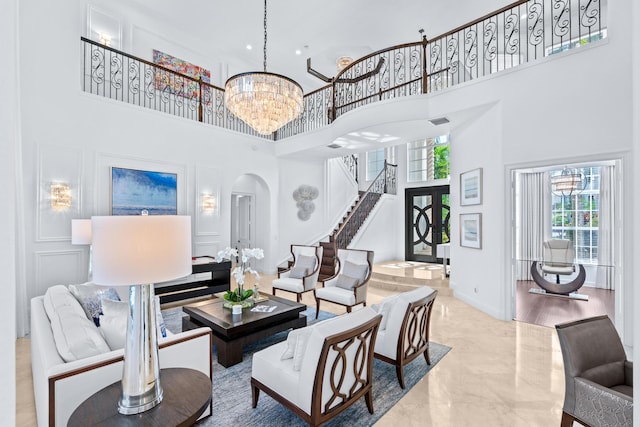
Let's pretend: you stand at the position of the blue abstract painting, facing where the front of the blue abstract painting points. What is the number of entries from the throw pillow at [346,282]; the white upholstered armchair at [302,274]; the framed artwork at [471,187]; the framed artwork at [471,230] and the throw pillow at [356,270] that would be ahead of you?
5

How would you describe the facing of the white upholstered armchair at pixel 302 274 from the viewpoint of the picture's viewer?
facing the viewer and to the left of the viewer

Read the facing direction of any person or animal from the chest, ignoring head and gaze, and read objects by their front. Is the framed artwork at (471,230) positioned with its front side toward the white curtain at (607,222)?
no

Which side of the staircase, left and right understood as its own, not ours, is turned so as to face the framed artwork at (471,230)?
left

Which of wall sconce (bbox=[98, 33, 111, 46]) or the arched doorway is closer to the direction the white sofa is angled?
the arched doorway

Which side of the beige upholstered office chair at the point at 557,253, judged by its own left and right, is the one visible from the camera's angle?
front

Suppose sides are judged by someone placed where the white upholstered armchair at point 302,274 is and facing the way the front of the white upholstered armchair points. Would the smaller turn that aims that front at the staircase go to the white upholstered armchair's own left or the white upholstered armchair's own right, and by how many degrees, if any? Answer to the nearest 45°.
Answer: approximately 180°

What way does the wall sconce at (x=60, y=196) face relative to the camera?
toward the camera

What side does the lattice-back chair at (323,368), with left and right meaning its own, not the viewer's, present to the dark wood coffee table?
front

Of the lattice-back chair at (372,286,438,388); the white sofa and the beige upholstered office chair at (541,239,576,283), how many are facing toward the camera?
1

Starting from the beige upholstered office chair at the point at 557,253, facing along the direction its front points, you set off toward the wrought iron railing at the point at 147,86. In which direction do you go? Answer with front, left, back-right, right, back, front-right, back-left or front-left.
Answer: front-right

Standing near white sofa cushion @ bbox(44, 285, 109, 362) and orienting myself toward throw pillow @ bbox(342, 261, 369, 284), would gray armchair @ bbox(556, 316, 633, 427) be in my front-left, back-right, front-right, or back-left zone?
front-right

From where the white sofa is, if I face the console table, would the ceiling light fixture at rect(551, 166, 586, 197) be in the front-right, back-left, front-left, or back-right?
front-right

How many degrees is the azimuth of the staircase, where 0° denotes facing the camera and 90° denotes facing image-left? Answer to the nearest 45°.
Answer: approximately 45°

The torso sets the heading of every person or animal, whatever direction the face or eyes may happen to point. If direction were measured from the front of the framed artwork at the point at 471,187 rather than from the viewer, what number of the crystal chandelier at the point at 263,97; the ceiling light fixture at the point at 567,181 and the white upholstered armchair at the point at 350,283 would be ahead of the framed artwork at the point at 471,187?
2

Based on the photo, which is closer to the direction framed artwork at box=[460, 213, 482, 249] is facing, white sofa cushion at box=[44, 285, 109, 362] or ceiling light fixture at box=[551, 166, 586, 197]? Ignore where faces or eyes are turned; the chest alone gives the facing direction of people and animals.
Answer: the white sofa cushion

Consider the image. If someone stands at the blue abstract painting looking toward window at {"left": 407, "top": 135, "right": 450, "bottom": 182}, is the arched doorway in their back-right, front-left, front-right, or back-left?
front-left

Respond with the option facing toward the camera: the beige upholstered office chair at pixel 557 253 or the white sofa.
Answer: the beige upholstered office chair
